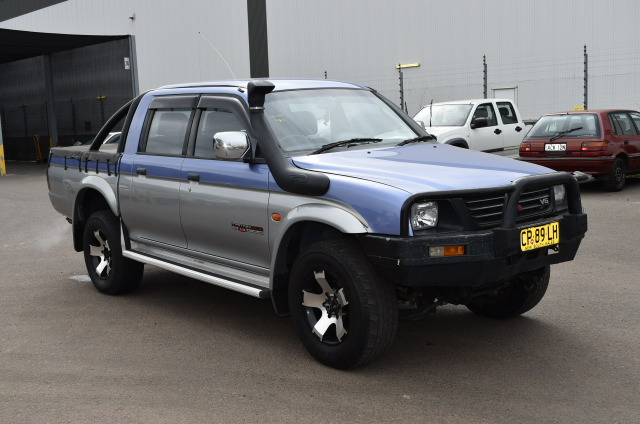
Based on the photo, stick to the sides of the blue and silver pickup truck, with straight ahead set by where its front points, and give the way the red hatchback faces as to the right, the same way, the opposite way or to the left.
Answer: to the left

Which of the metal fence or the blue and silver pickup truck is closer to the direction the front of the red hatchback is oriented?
the metal fence

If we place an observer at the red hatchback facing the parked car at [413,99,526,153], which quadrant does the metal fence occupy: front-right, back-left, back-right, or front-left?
front-right

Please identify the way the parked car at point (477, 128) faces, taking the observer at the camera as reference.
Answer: facing the viewer and to the left of the viewer

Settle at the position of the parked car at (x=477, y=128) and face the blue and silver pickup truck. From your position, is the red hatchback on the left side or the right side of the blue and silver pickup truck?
left

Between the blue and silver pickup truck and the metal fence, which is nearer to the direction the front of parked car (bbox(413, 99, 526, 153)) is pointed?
the blue and silver pickup truck

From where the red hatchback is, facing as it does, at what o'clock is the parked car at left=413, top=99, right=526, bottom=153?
The parked car is roughly at 9 o'clock from the red hatchback.

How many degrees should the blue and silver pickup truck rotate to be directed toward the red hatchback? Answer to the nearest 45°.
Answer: approximately 90° to its left

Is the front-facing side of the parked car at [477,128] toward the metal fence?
no

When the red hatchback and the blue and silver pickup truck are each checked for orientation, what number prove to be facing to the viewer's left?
0

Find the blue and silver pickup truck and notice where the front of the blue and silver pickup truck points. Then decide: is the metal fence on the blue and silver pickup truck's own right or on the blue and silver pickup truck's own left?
on the blue and silver pickup truck's own left

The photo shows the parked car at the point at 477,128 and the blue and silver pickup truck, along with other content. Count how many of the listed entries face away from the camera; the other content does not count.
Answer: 0

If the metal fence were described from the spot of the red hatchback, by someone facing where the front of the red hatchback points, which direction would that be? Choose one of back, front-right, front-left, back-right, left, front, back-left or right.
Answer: front-left

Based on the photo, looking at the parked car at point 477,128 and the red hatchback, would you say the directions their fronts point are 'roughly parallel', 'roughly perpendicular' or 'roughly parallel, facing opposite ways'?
roughly parallel, facing opposite ways

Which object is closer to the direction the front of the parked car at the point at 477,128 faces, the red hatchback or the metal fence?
the red hatchback

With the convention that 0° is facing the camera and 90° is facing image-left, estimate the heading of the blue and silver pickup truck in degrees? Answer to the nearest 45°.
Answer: approximately 315°

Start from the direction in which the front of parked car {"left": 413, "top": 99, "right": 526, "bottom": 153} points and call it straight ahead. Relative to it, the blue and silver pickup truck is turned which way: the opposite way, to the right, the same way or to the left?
to the left

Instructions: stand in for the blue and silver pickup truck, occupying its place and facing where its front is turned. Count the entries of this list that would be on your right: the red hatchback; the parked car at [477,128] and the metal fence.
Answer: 0
